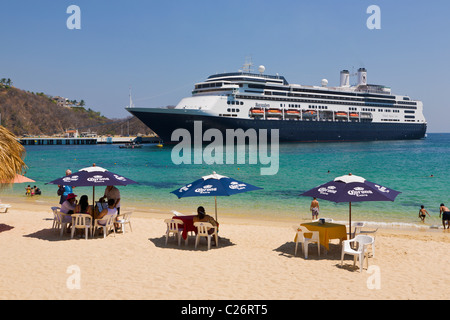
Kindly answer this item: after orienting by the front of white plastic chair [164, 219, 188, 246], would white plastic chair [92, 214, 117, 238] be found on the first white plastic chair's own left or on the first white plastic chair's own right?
on the first white plastic chair's own left

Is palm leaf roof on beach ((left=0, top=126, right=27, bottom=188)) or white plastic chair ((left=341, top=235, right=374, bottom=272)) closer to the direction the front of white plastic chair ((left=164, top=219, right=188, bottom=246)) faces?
the white plastic chair

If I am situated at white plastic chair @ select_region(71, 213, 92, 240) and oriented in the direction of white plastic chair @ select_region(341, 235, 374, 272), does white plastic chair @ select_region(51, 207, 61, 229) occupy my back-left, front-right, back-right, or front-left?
back-left

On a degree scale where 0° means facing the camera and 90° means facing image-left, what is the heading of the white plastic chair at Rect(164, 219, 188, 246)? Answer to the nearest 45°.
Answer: approximately 225°

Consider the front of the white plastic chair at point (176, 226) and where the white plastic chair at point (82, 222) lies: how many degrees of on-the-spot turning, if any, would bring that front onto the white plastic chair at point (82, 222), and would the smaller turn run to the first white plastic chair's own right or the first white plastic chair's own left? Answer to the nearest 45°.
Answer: approximately 135° to the first white plastic chair's own left

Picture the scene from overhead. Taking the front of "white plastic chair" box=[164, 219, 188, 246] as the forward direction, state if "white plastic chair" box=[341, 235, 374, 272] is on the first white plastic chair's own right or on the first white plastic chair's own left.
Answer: on the first white plastic chair's own right
